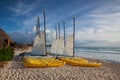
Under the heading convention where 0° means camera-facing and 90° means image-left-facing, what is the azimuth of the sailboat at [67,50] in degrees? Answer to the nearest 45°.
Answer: approximately 315°
